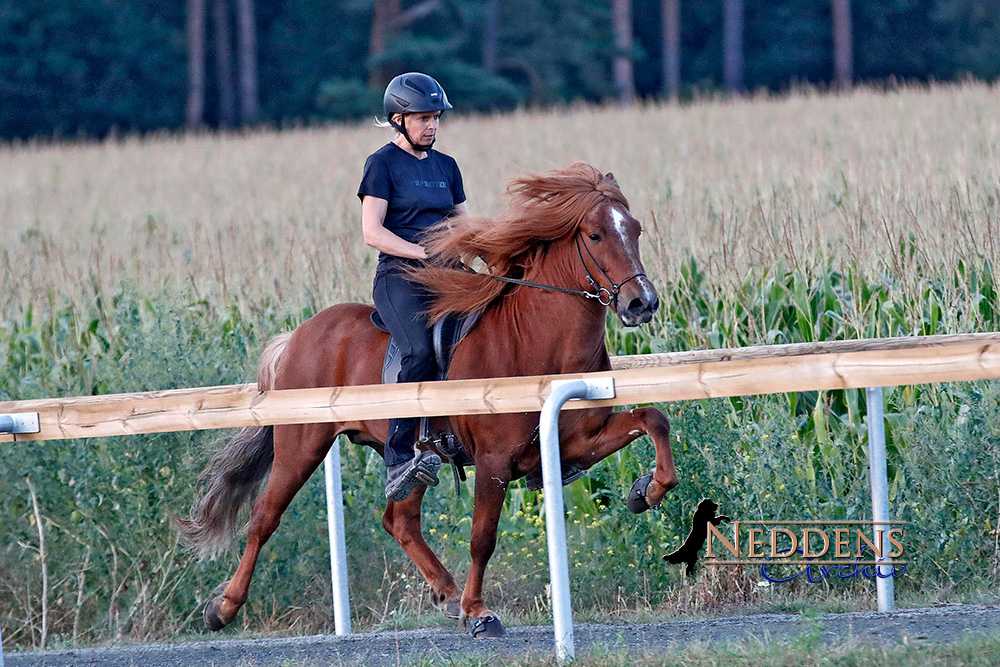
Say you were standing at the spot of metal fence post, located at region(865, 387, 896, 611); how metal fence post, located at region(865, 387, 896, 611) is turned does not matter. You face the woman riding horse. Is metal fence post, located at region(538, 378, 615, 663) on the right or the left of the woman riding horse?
left

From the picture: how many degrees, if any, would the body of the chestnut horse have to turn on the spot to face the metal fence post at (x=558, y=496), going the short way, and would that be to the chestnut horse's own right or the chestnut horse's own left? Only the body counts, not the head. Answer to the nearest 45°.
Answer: approximately 45° to the chestnut horse's own right

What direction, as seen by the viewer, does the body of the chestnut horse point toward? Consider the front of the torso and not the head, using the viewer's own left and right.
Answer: facing the viewer and to the right of the viewer

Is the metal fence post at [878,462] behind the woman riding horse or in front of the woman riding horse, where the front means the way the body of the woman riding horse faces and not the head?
in front

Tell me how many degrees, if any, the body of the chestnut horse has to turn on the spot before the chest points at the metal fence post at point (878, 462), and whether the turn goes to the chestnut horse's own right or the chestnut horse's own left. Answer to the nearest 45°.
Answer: approximately 45° to the chestnut horse's own left

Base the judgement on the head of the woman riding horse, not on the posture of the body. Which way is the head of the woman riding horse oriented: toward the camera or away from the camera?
toward the camera

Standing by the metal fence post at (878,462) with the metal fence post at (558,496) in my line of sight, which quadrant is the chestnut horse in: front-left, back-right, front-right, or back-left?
front-right
